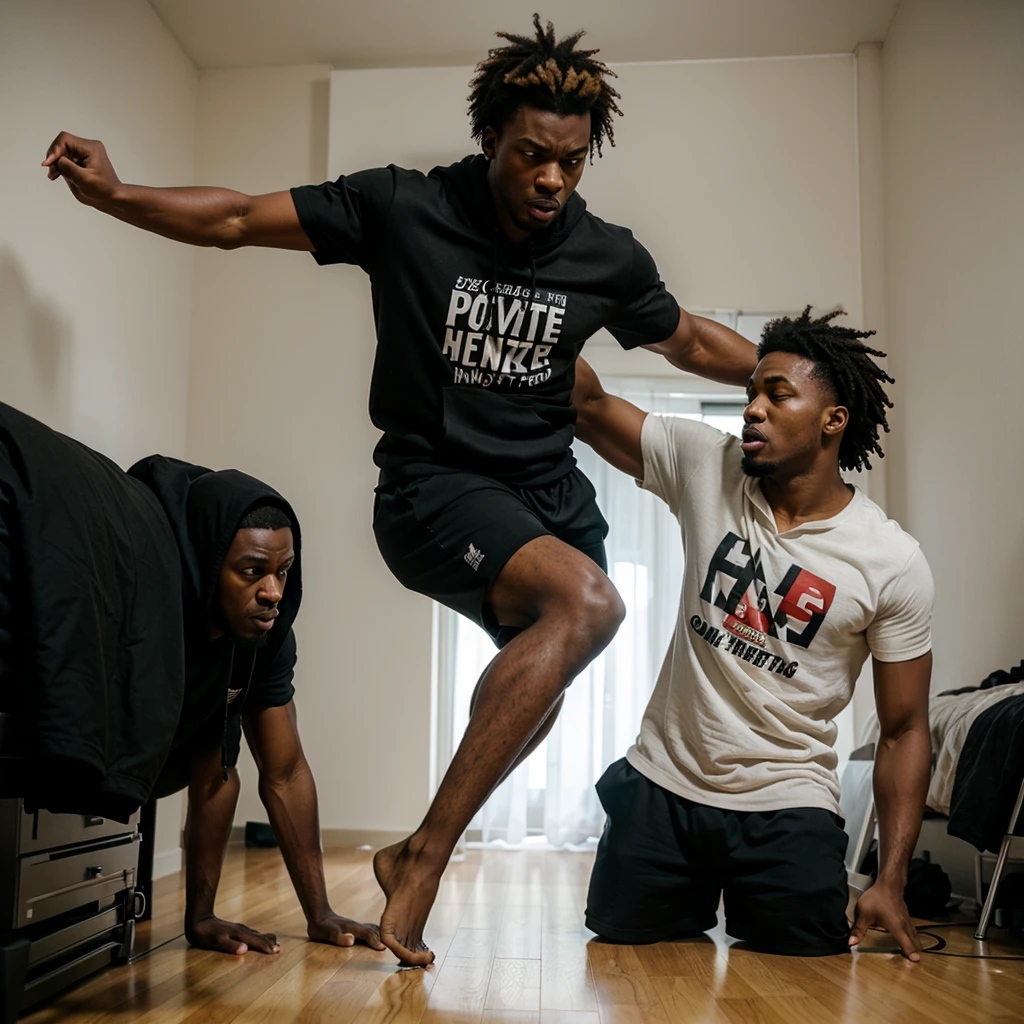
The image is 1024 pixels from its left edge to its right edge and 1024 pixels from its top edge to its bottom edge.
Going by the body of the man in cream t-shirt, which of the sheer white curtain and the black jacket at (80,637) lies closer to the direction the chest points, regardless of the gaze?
the black jacket

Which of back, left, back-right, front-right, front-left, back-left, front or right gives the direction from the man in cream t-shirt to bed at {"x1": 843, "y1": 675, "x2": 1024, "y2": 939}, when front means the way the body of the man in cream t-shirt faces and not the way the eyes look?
back-left

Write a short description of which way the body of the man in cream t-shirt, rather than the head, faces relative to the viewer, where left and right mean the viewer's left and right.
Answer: facing the viewer

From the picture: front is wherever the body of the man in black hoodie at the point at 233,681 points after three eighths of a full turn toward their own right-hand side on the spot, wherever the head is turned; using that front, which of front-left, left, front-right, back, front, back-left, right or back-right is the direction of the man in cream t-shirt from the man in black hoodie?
back

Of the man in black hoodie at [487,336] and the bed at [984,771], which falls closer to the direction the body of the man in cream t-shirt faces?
the man in black hoodie
